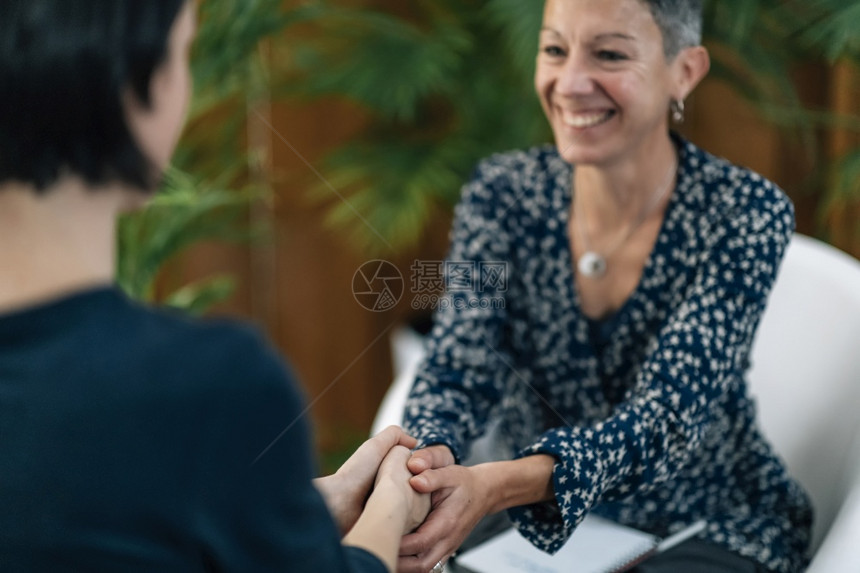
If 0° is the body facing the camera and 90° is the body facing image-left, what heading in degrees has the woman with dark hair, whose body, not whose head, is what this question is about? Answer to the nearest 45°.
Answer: approximately 225°

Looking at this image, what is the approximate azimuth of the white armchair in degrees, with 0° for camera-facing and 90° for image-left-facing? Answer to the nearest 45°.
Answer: approximately 45°

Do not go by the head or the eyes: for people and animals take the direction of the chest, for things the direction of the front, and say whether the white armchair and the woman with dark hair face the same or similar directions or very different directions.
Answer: very different directions

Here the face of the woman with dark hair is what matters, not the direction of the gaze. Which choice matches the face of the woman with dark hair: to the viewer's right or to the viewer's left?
to the viewer's right
